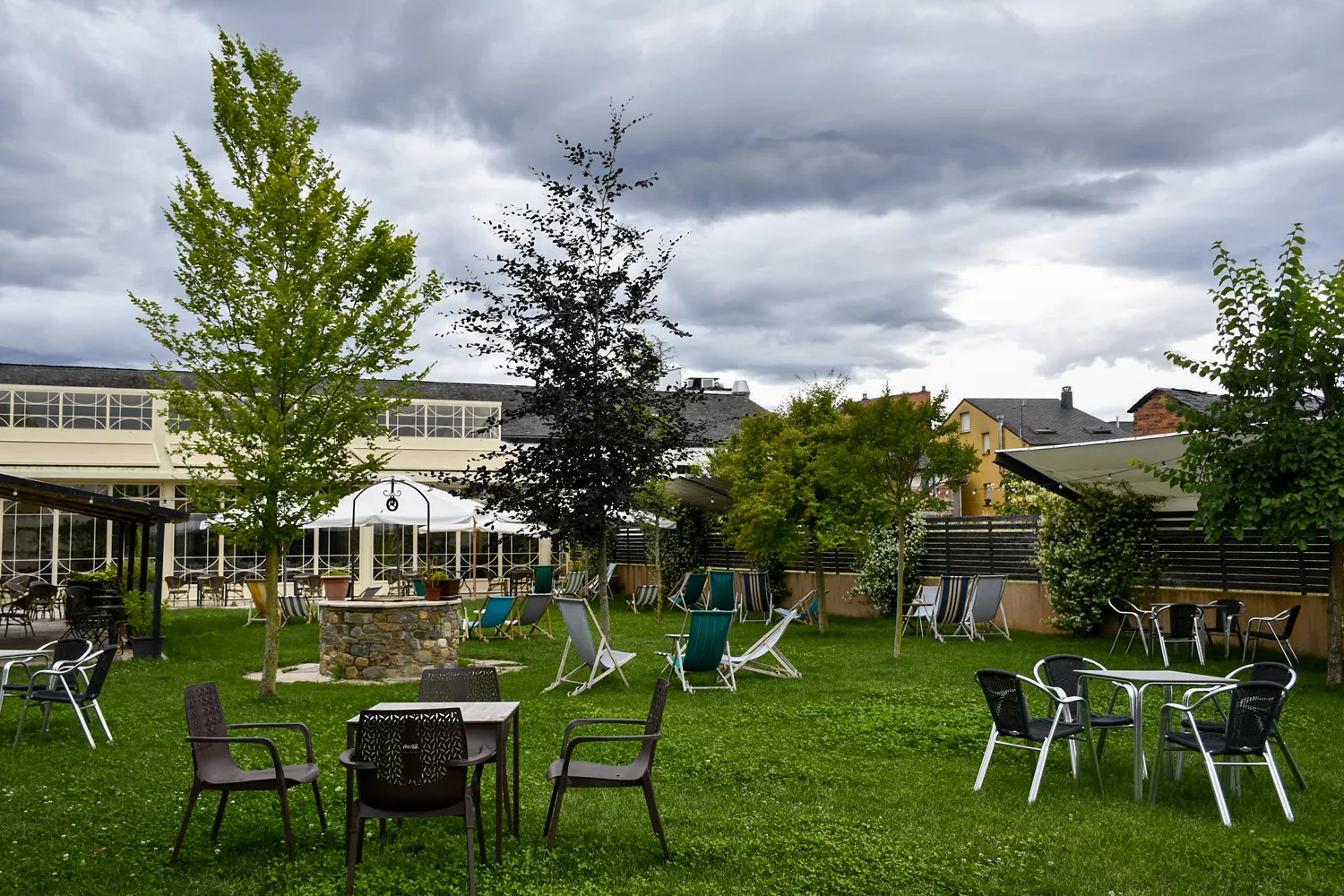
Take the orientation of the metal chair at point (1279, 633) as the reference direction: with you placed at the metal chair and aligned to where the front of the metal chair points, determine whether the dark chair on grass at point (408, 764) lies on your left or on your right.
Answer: on your left

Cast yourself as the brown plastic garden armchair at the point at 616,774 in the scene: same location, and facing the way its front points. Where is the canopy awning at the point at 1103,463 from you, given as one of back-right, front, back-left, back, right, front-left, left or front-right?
back-right

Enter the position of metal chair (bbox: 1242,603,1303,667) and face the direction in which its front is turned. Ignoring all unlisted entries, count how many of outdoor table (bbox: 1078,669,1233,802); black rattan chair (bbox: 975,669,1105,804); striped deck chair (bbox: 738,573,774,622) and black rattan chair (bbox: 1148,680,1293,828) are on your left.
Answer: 3

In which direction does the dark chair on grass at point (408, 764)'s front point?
away from the camera

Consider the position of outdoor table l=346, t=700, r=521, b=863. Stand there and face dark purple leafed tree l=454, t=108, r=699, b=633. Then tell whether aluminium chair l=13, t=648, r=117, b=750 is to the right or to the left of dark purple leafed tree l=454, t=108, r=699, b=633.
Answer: left

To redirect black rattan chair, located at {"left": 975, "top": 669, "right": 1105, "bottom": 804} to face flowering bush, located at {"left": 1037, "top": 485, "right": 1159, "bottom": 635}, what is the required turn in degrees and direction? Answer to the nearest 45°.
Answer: approximately 45° to its left

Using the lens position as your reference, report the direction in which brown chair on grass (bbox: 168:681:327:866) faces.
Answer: facing to the right of the viewer

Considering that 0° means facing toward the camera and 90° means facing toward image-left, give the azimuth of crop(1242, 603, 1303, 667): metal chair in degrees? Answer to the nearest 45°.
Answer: approximately 90°

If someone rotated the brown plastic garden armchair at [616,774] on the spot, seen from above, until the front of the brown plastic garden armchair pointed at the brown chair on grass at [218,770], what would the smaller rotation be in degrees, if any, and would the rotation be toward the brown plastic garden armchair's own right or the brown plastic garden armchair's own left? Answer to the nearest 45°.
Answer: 0° — it already faces it

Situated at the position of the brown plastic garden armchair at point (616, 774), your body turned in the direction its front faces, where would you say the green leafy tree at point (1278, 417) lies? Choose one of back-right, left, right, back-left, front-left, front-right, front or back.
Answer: back-right

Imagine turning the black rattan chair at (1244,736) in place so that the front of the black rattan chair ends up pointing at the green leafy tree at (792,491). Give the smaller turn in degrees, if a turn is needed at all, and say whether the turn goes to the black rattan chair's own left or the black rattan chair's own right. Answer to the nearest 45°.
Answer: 0° — it already faces it
